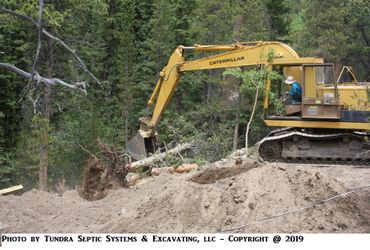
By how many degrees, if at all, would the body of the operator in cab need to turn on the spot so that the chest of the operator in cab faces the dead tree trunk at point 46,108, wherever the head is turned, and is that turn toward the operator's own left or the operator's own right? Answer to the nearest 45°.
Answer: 0° — they already face it

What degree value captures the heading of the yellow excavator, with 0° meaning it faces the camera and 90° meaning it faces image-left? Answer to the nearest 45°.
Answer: approximately 90°

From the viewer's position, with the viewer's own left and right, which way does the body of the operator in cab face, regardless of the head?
facing to the left of the viewer
